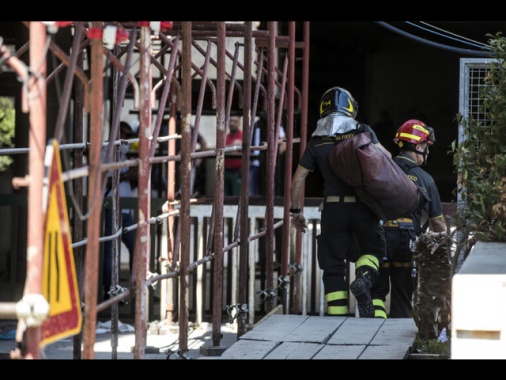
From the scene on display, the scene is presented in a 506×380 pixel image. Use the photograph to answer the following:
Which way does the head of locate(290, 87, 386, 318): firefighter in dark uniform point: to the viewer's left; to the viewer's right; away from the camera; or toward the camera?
away from the camera

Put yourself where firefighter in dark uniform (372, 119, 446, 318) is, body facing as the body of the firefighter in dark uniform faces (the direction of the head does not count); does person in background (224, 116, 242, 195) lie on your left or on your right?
on your left

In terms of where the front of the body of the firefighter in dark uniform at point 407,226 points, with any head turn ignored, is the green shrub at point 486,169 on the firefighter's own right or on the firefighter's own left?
on the firefighter's own right

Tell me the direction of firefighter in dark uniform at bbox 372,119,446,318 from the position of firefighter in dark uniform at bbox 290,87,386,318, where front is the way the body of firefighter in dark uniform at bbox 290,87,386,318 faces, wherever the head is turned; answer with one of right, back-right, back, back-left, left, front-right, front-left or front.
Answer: front-right

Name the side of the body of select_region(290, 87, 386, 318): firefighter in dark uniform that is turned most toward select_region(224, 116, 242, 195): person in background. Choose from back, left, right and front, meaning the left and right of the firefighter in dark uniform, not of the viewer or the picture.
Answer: front

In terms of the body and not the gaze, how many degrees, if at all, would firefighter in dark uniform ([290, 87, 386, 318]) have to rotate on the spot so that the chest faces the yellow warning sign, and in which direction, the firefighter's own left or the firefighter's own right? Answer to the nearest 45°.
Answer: approximately 180°

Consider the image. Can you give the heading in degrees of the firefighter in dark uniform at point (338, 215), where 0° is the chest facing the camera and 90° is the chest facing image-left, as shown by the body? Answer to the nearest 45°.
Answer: approximately 180°

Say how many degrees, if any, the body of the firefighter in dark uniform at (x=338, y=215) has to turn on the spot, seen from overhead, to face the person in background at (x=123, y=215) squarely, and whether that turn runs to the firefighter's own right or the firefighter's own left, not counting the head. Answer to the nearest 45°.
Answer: approximately 45° to the firefighter's own left

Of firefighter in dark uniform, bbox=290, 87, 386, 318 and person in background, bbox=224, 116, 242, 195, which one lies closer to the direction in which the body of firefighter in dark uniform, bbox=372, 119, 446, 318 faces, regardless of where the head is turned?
the person in background
